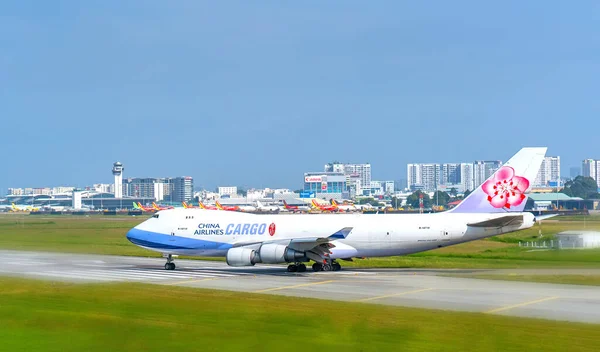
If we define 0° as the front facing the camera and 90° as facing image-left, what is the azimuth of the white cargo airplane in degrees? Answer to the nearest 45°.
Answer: approximately 90°
